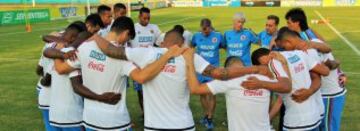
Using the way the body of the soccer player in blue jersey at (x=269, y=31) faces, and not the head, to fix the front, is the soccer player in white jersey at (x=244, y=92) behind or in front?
in front

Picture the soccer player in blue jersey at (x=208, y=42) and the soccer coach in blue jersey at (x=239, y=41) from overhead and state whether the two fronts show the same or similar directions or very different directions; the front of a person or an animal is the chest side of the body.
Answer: same or similar directions

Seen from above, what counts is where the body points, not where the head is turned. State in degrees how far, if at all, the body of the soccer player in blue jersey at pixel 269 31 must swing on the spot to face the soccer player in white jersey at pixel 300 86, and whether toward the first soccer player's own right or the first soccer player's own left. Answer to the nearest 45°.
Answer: approximately 45° to the first soccer player's own left

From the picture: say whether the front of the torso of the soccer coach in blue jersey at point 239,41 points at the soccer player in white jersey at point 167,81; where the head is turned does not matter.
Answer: yes

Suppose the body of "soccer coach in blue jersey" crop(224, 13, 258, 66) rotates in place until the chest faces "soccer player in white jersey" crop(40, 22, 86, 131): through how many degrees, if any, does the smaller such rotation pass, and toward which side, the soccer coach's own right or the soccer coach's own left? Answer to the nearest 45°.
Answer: approximately 45° to the soccer coach's own right

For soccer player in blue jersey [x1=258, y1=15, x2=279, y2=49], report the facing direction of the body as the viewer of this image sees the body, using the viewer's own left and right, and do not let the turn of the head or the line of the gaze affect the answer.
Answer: facing the viewer and to the left of the viewer

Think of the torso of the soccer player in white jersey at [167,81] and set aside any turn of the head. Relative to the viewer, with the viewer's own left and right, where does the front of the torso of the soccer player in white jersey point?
facing away from the viewer

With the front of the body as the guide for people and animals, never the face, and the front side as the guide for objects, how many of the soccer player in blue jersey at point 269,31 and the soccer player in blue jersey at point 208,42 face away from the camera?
0

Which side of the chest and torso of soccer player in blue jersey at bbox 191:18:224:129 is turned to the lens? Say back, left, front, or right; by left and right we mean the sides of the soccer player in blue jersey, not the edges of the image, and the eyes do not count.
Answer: front

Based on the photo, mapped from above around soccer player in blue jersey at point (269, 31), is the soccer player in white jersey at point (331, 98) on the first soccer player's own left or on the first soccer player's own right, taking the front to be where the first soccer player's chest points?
on the first soccer player's own left

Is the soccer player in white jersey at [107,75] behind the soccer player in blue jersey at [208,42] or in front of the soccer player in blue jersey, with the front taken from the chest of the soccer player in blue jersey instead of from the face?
in front

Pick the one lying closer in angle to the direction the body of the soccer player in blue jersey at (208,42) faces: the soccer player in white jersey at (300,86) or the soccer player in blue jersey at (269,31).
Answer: the soccer player in white jersey

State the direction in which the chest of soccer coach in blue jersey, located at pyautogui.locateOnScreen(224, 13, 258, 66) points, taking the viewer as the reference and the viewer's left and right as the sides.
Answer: facing the viewer

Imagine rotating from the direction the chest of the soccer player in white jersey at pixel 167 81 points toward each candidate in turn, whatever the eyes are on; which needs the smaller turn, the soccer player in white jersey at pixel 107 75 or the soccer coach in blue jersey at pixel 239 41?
the soccer coach in blue jersey
